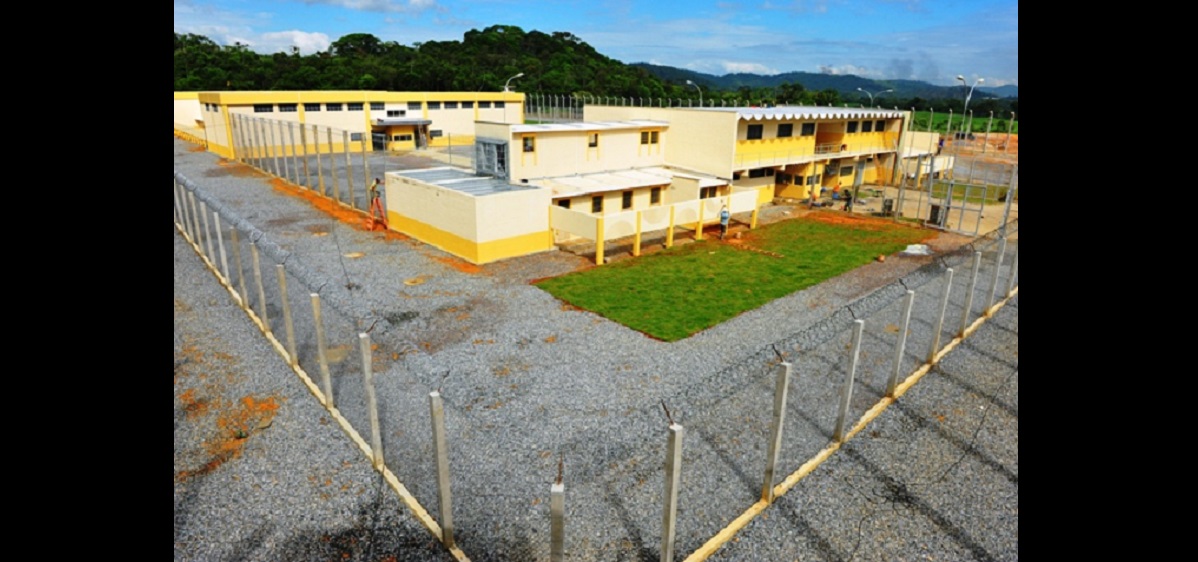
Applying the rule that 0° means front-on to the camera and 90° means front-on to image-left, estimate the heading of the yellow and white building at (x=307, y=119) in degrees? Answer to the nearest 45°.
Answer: approximately 315°
